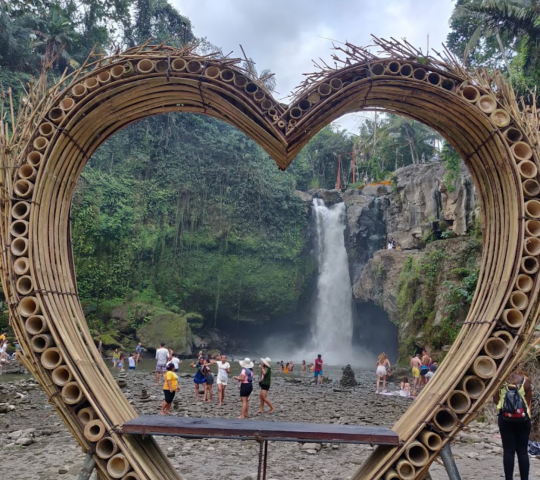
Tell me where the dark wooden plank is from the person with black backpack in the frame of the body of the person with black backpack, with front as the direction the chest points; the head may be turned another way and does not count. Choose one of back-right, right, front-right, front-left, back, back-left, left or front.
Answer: back-left

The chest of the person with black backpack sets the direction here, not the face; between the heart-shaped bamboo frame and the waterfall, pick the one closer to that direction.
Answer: the waterfall

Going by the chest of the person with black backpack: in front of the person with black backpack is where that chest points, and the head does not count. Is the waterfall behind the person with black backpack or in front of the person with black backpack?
in front

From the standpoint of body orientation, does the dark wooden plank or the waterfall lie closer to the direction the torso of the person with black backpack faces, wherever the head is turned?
the waterfall

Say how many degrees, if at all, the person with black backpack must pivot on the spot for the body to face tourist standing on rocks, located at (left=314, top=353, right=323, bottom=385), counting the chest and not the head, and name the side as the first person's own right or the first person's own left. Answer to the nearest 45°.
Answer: approximately 45° to the first person's own left

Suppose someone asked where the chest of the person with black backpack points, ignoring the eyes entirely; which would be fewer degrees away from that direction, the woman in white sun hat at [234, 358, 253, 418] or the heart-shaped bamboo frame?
the woman in white sun hat

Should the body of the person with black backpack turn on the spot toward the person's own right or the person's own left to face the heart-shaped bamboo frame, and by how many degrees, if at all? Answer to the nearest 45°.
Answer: approximately 135° to the person's own left

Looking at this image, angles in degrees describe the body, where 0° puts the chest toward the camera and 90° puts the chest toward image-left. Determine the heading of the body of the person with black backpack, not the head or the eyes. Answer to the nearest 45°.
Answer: approximately 180°

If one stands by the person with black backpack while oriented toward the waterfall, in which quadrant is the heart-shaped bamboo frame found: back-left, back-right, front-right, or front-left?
back-left

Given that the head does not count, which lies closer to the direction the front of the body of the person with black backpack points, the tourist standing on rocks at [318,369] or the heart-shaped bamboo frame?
the tourist standing on rocks

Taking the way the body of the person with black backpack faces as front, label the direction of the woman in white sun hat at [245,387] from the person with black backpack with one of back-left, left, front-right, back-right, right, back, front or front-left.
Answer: front-left
